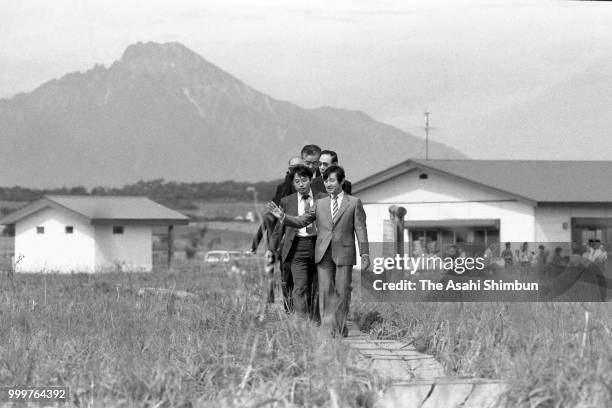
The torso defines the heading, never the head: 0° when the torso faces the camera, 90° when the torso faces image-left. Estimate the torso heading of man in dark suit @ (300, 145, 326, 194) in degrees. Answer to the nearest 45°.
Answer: approximately 0°

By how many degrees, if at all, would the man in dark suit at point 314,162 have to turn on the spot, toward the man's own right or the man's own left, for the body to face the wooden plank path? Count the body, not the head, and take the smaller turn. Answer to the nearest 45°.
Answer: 0° — they already face it

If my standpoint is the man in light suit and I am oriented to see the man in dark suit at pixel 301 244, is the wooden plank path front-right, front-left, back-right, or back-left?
back-left

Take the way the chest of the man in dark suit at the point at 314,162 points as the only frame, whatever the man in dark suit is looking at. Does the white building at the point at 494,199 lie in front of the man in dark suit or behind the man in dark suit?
behind
